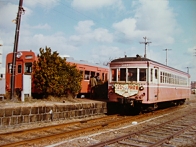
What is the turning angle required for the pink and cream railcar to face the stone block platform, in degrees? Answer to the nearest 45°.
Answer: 0° — it already faces it

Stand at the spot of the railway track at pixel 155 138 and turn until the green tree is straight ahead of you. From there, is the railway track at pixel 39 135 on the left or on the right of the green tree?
left

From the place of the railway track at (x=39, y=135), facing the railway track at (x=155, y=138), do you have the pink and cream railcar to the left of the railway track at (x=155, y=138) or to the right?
left

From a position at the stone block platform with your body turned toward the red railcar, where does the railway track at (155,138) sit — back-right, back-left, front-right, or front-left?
back-right

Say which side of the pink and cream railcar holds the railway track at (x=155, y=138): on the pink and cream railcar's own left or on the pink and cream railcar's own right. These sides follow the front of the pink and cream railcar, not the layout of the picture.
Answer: on the pink and cream railcar's own left

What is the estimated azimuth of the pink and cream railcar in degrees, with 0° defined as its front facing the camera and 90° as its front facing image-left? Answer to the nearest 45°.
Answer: approximately 45°

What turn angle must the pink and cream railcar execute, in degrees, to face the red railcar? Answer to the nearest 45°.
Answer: approximately 45° to its right

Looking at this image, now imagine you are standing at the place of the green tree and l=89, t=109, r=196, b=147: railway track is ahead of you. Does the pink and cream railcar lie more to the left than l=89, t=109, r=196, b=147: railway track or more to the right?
left

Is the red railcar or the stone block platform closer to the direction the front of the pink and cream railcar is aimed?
the stone block platform
